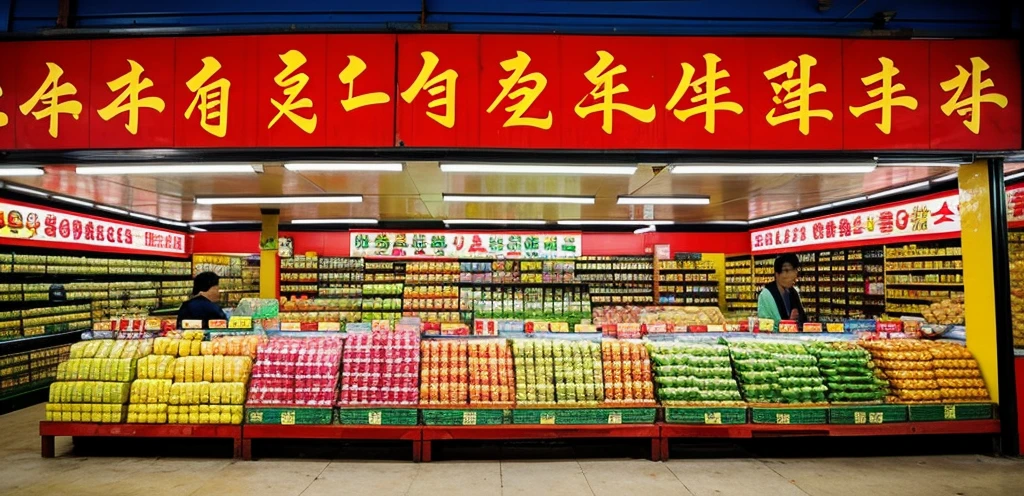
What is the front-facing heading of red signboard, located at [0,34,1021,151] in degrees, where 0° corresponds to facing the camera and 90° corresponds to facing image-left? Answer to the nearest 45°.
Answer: approximately 0°

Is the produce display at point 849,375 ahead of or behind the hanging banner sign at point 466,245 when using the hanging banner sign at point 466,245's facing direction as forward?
ahead

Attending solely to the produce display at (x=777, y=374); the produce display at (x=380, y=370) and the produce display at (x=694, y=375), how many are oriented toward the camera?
3

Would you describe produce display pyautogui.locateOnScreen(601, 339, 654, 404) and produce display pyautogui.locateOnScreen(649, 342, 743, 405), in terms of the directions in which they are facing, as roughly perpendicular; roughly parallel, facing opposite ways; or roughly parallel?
roughly parallel

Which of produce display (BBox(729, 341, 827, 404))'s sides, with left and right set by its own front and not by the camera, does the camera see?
front

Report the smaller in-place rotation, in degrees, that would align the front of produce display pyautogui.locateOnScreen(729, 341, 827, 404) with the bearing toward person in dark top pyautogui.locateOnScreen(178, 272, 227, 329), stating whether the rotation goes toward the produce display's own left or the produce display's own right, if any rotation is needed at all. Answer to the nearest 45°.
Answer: approximately 90° to the produce display's own right

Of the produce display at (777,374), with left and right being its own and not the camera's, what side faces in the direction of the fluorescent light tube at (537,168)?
right

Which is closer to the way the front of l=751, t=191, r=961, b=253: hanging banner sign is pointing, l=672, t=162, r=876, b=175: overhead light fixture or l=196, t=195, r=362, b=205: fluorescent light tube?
the fluorescent light tube

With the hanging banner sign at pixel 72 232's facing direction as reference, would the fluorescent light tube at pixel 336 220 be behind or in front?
in front

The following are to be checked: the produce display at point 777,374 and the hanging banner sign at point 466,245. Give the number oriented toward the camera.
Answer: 2

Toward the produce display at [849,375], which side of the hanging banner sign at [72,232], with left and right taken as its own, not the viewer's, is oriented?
front

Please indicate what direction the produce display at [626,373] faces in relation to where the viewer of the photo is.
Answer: facing the viewer

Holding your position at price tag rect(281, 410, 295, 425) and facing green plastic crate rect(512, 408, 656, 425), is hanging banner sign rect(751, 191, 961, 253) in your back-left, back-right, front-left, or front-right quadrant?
front-left

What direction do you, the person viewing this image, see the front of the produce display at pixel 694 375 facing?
facing the viewer
